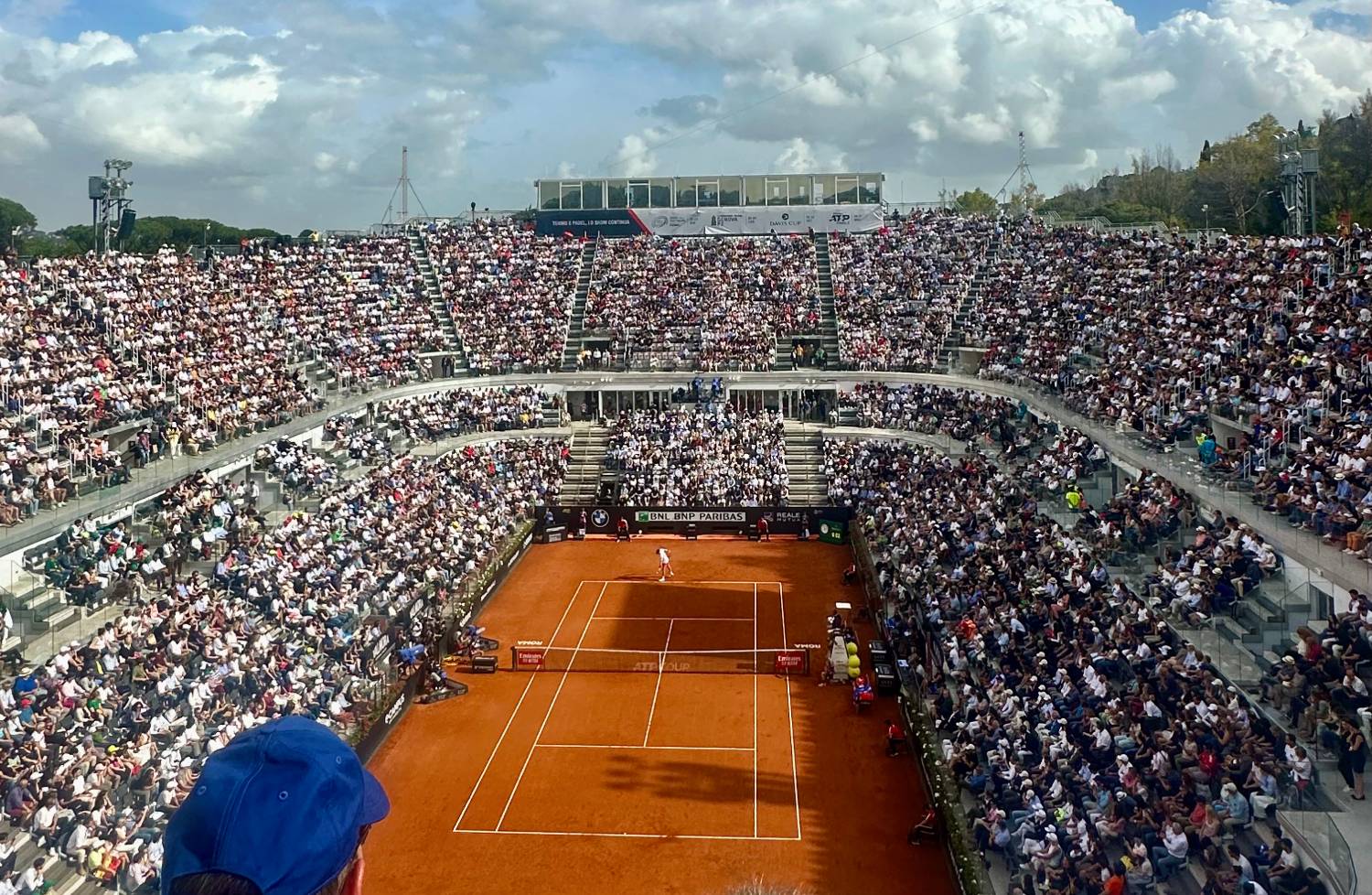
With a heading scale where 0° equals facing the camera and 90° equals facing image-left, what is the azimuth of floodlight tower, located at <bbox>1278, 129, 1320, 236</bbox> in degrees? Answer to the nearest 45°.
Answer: approximately 45°

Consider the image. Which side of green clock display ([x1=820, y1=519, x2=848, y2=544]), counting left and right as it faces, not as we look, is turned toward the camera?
front

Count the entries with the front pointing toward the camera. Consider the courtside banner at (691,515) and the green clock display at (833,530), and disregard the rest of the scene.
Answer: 2

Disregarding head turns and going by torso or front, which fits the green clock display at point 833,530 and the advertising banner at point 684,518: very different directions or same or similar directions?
same or similar directions

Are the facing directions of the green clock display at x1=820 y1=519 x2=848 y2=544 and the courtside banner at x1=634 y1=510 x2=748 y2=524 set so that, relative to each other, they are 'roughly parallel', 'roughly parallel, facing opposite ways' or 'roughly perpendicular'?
roughly parallel

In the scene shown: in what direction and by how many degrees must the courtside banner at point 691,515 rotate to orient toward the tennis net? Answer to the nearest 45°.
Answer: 0° — it already faces it

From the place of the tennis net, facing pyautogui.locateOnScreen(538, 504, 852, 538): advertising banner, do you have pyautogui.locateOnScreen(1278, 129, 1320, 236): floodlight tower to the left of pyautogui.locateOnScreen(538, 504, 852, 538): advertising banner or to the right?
right

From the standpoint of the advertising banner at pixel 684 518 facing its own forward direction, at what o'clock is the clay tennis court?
The clay tennis court is roughly at 12 o'clock from the advertising banner.

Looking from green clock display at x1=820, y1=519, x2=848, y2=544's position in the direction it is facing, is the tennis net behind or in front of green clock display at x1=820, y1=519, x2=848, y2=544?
in front

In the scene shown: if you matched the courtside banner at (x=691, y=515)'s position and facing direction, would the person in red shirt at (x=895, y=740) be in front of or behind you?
in front

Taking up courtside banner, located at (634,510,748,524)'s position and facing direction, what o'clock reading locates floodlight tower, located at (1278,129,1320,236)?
The floodlight tower is roughly at 9 o'clock from the courtside banner.

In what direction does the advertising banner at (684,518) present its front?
toward the camera
